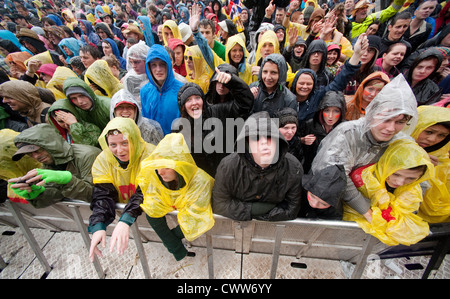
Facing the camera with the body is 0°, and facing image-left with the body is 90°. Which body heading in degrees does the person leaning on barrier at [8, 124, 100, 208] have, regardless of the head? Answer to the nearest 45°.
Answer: approximately 45°

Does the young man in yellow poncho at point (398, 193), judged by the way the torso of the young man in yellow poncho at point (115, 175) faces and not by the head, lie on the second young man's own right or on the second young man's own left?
on the second young man's own left

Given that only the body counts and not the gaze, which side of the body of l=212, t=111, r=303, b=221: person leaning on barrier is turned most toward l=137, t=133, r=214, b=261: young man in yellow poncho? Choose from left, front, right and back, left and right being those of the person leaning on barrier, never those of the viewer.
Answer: right

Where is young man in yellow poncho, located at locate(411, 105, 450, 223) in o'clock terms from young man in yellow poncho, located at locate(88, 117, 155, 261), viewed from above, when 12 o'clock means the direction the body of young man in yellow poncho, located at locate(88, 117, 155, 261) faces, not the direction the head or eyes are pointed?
young man in yellow poncho, located at locate(411, 105, 450, 223) is roughly at 10 o'clock from young man in yellow poncho, located at locate(88, 117, 155, 261).

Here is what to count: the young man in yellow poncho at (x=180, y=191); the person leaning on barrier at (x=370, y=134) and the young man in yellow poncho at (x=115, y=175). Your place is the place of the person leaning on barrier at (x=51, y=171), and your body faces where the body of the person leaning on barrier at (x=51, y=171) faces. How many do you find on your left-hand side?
3

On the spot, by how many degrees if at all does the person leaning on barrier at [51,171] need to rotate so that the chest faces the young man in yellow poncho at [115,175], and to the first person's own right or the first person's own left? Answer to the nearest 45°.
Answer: approximately 90° to the first person's own left

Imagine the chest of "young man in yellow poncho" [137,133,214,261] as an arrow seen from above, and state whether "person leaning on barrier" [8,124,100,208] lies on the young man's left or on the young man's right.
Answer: on the young man's right

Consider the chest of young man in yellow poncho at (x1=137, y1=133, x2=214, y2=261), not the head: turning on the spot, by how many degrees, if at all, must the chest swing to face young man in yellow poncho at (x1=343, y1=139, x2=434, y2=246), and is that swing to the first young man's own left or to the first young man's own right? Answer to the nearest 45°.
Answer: approximately 90° to the first young man's own left

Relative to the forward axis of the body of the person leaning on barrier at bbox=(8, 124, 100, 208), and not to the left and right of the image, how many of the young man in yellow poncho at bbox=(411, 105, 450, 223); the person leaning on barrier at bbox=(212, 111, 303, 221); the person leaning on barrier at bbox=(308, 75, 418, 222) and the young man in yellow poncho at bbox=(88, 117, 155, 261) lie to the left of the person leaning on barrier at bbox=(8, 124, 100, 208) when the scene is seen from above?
4

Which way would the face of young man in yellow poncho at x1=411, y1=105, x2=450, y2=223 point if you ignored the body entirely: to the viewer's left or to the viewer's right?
to the viewer's left

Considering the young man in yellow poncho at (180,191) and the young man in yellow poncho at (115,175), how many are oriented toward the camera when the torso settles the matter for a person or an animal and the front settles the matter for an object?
2

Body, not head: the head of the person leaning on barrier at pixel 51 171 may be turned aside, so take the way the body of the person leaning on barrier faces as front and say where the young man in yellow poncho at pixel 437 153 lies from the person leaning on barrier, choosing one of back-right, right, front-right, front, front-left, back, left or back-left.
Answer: left
